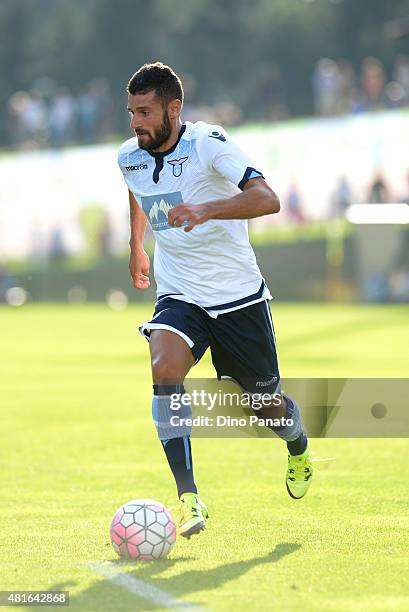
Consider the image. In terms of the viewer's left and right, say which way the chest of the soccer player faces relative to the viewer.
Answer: facing the viewer and to the left of the viewer

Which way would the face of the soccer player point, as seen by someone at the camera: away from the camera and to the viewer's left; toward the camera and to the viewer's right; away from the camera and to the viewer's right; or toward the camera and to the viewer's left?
toward the camera and to the viewer's left
